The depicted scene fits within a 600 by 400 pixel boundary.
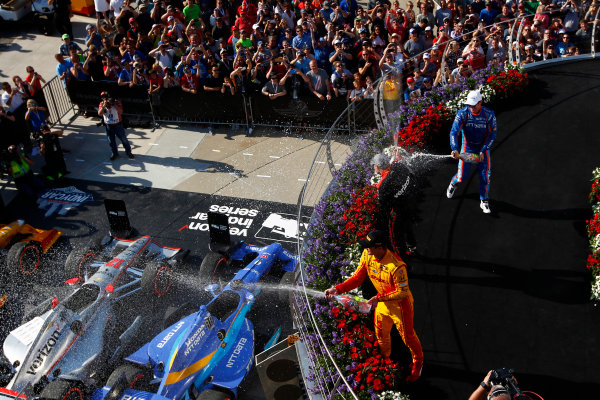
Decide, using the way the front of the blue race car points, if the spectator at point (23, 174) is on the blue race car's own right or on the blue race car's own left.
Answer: on the blue race car's own left

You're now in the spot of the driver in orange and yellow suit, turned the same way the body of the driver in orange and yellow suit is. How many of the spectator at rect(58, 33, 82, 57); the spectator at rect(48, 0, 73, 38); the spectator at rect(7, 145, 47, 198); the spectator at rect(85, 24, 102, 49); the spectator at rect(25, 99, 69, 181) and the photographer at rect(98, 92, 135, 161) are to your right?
6

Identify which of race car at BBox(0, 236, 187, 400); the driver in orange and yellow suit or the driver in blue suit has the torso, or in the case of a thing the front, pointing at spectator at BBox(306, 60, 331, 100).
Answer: the race car

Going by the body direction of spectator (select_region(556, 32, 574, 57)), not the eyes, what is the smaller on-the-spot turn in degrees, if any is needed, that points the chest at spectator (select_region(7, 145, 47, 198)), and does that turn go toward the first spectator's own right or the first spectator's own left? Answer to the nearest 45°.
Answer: approximately 45° to the first spectator's own right

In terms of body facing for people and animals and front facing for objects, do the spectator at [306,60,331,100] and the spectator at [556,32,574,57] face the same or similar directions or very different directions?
same or similar directions

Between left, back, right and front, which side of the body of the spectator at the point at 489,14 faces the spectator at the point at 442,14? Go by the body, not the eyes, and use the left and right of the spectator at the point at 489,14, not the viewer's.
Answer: right

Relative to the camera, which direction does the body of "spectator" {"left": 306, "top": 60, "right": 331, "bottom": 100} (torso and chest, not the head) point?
toward the camera

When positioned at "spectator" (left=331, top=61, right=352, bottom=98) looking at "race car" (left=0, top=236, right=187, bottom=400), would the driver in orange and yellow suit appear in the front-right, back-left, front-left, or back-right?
front-left

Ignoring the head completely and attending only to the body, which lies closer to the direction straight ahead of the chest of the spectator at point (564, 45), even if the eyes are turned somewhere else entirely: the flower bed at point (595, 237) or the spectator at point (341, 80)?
the flower bed

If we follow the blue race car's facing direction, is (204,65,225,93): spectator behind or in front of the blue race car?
in front

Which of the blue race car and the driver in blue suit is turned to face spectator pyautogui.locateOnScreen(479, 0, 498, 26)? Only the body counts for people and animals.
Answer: the blue race car

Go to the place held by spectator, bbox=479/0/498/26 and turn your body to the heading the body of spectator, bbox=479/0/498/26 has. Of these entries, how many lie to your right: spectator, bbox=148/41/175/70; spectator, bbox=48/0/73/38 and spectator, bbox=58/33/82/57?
3

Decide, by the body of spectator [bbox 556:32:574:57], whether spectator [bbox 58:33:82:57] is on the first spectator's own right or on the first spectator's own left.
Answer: on the first spectator's own right

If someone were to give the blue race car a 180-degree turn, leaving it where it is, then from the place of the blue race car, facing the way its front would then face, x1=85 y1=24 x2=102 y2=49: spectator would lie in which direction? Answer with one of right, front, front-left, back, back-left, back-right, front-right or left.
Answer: back-right

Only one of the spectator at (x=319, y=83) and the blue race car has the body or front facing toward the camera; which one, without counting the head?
the spectator

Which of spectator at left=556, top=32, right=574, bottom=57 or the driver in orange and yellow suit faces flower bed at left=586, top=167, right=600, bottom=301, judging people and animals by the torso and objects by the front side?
the spectator

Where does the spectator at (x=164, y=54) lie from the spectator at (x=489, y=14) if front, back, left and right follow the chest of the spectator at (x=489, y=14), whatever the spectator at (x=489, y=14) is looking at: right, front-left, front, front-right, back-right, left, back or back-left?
right

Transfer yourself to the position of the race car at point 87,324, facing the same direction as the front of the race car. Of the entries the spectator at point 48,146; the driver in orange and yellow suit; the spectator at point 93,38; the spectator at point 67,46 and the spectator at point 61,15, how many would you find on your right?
1
